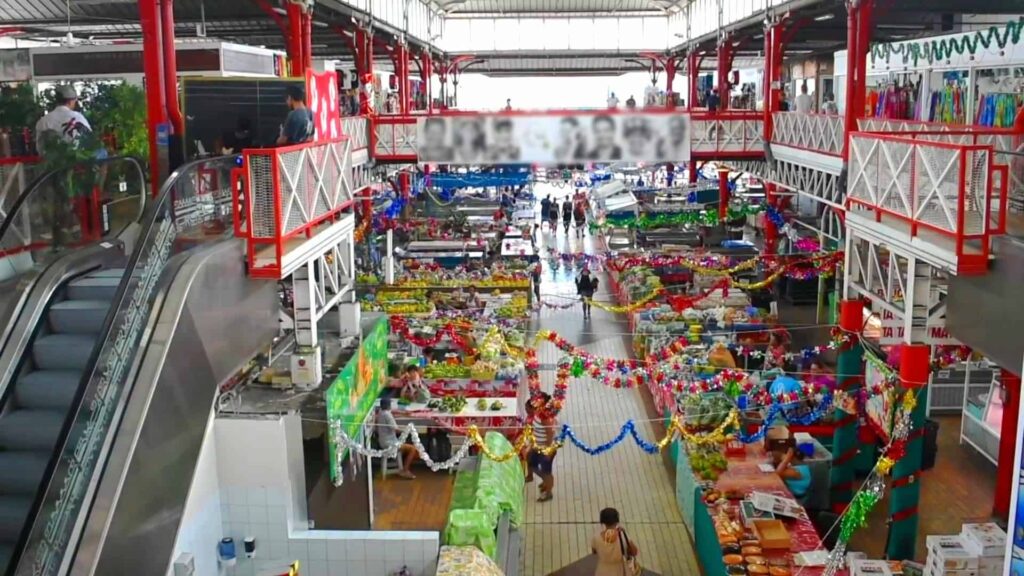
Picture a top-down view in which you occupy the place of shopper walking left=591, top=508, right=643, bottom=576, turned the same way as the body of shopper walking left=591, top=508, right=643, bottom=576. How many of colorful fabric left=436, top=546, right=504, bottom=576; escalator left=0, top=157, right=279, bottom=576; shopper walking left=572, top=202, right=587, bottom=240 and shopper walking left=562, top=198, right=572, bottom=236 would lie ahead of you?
2

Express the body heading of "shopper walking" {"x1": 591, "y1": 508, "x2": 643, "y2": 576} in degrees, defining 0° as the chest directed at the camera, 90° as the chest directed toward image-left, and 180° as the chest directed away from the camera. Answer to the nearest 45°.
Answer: approximately 180°

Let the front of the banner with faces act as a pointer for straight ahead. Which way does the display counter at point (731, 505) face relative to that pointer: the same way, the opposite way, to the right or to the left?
to the right

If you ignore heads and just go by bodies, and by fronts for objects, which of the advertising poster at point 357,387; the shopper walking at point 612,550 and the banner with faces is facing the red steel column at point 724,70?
the shopper walking

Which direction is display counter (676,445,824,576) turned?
to the viewer's left

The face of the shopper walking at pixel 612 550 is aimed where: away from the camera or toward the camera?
away from the camera

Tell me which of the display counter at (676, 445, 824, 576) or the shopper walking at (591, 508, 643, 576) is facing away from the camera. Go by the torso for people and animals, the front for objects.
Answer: the shopper walking

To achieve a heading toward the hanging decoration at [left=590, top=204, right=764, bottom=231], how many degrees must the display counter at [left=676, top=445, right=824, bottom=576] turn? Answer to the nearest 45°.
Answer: approximately 90° to its right

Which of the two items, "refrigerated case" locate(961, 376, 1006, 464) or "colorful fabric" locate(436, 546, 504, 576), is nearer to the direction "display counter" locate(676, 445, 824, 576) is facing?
the colorful fabric
